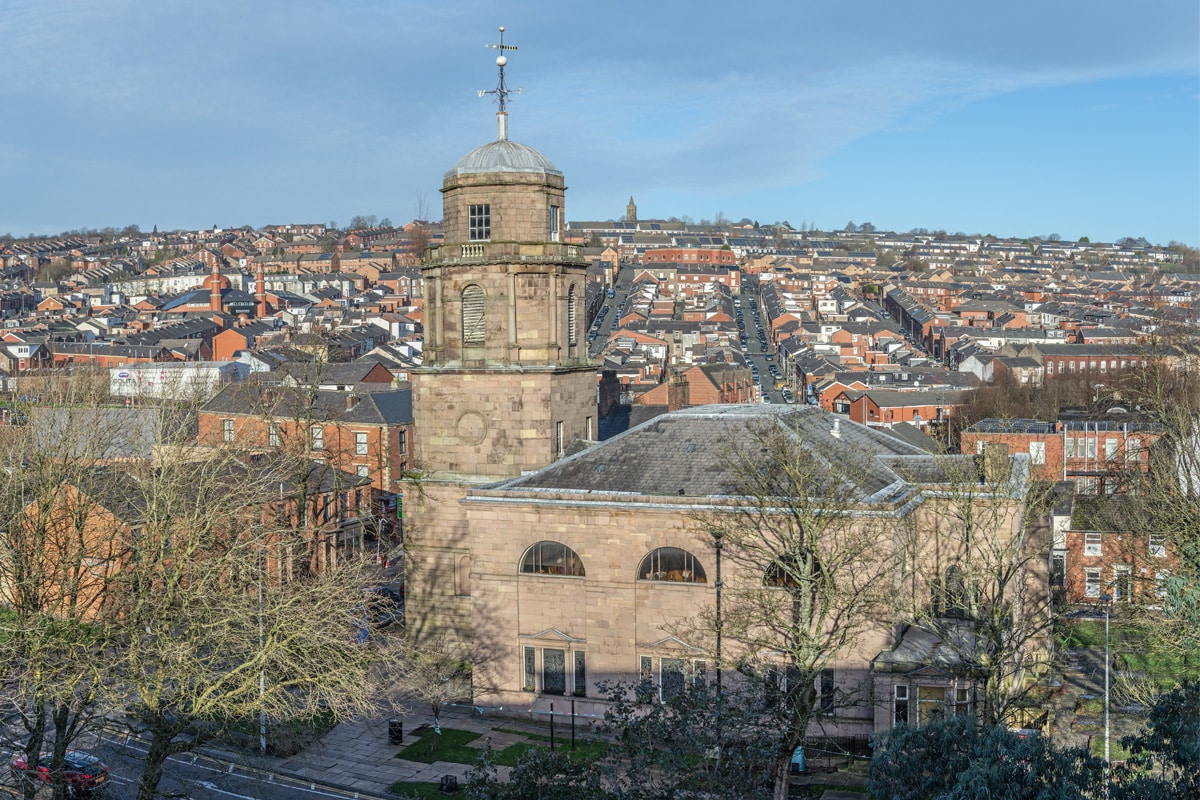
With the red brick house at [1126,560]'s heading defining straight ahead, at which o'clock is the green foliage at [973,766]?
The green foliage is roughly at 12 o'clock from the red brick house.

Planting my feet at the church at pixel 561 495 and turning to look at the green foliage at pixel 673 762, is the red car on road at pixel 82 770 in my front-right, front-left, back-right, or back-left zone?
front-right

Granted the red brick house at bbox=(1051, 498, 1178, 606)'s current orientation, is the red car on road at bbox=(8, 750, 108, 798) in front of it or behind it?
in front

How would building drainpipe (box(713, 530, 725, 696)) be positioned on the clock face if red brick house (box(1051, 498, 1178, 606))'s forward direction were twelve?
The building drainpipe is roughly at 1 o'clock from the red brick house.

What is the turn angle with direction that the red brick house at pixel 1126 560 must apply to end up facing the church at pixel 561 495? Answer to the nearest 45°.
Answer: approximately 45° to its right

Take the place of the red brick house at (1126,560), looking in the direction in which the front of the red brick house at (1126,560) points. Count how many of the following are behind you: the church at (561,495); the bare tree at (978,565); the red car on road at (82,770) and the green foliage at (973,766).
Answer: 0

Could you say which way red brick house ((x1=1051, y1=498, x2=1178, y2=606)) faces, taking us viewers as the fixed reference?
facing the viewer

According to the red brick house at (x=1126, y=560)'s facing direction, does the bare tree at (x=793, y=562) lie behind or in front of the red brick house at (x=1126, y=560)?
in front

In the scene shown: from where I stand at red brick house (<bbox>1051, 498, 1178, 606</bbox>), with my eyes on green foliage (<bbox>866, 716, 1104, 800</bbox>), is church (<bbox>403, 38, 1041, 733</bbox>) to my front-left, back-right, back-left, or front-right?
front-right

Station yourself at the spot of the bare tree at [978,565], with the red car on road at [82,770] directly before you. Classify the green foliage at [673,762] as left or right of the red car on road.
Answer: left

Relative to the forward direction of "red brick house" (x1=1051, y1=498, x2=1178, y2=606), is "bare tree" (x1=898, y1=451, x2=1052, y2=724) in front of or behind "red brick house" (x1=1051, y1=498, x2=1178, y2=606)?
in front
